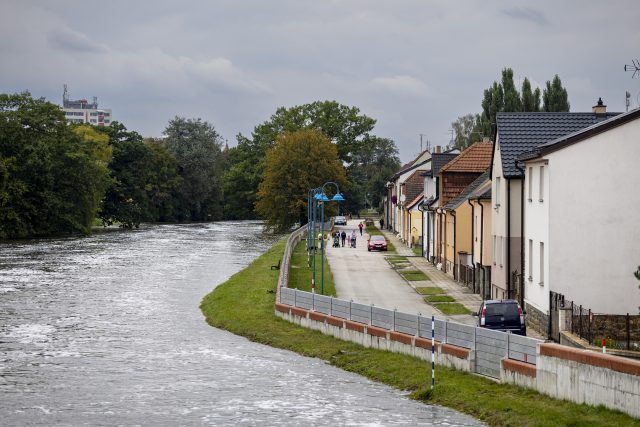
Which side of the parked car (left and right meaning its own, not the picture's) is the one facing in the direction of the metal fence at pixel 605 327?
right

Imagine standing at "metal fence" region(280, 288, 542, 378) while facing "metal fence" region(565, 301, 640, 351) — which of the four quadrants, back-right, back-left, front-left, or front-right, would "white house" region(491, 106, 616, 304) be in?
front-left

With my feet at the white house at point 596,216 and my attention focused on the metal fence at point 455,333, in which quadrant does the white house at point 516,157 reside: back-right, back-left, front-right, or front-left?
back-right

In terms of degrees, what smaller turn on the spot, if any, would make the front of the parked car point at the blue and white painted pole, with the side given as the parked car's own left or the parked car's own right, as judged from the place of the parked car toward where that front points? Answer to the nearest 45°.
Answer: approximately 180°

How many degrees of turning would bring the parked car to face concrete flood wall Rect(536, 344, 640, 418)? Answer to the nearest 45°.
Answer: approximately 180°

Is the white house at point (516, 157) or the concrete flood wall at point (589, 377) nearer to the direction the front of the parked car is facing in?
the white house

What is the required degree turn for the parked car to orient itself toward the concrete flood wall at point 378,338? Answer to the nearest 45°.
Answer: approximately 90° to its left

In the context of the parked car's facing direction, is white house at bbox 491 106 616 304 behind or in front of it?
in front

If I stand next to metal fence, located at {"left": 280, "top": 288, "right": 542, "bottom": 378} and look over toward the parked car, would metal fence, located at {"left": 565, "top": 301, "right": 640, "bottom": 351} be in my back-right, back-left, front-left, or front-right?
front-right

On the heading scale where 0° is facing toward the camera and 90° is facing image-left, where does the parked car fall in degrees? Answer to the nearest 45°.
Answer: approximately 180°
